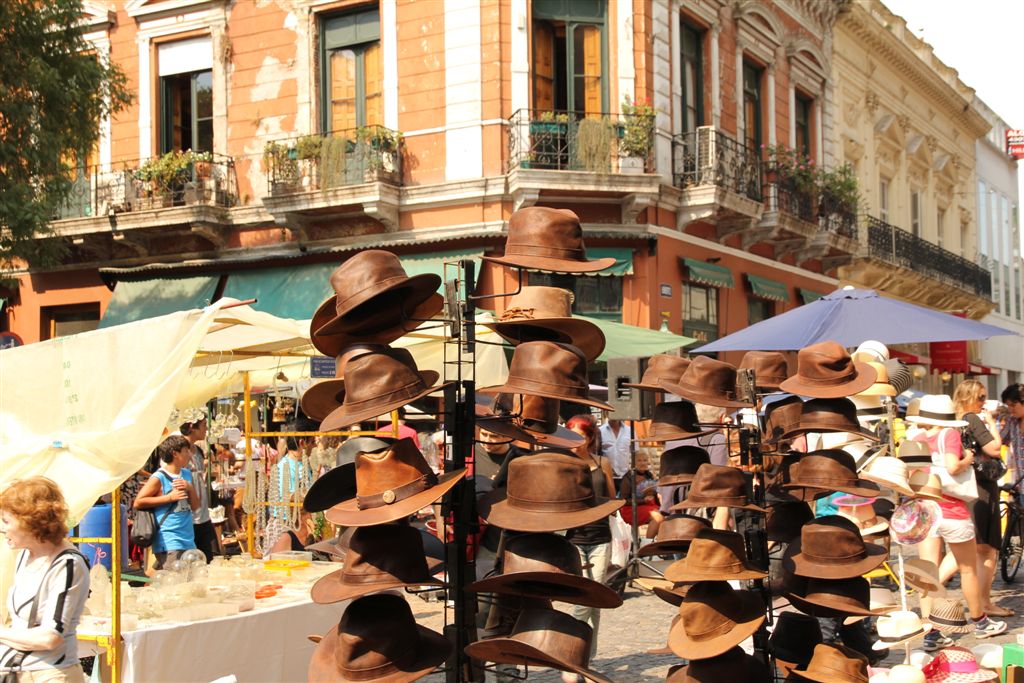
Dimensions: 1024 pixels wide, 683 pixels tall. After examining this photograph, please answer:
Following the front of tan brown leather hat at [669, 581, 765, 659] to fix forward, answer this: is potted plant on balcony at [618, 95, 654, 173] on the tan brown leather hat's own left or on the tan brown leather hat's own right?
on the tan brown leather hat's own right

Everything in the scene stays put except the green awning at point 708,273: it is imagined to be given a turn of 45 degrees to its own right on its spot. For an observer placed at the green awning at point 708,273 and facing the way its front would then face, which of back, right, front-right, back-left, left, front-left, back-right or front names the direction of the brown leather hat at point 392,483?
front

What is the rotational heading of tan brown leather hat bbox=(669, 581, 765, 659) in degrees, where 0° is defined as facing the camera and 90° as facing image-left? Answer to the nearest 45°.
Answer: approximately 45°

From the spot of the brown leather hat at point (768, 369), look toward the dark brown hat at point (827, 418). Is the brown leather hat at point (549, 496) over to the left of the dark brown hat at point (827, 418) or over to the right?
right

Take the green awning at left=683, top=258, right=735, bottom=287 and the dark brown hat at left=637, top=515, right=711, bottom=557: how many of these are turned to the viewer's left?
1

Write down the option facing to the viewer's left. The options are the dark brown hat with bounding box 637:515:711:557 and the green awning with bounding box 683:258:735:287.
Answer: the dark brown hat

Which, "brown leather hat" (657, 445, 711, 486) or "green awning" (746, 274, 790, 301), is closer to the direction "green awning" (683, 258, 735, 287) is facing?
the brown leather hat

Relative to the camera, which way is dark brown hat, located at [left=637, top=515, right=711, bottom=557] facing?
to the viewer's left
